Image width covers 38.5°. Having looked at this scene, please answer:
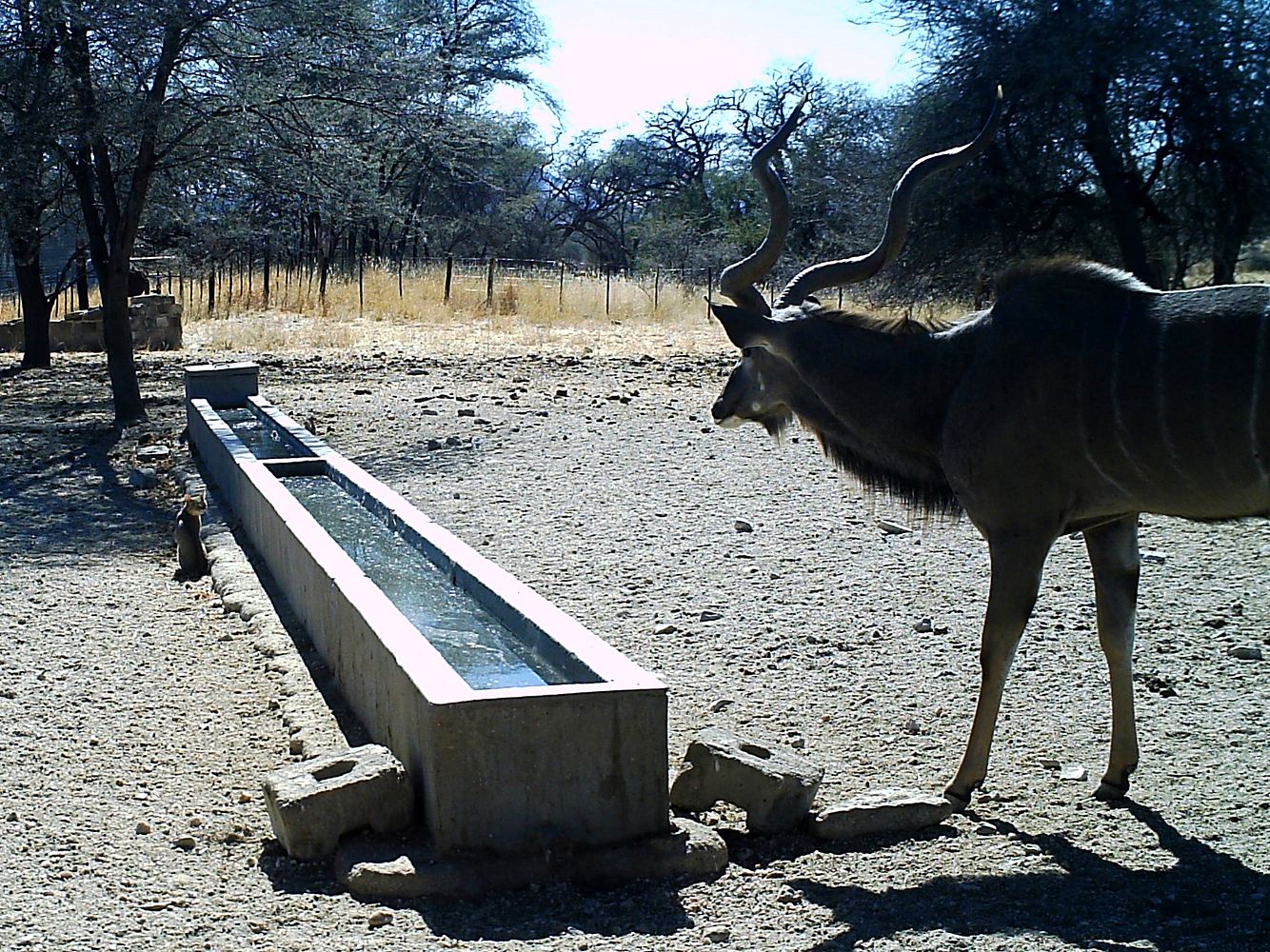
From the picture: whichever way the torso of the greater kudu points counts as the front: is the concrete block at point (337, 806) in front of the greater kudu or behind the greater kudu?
in front

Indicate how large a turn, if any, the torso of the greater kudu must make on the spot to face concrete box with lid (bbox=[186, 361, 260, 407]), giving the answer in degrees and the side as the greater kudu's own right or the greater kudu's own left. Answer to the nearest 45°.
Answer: approximately 45° to the greater kudu's own right

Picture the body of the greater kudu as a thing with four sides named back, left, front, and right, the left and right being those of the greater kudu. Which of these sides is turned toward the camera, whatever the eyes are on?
left

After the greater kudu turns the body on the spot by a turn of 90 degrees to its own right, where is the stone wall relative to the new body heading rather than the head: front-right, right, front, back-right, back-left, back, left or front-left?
front-left

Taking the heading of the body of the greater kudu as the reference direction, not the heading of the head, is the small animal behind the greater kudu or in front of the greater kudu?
in front

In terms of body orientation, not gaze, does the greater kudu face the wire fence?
no

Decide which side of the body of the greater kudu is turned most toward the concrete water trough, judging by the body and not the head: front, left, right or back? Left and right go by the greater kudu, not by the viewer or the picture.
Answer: front

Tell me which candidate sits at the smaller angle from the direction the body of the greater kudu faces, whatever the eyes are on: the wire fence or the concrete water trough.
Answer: the concrete water trough
